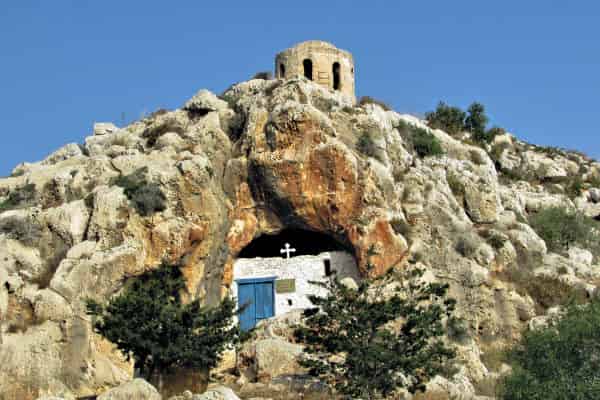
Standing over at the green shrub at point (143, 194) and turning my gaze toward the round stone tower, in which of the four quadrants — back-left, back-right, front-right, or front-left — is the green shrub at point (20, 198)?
back-left

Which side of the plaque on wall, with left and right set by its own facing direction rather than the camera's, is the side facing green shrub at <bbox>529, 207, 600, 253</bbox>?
left

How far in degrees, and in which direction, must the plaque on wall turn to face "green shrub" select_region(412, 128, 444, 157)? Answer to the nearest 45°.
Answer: approximately 135° to its left

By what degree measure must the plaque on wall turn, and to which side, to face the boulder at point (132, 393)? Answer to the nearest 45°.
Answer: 0° — it already faces it

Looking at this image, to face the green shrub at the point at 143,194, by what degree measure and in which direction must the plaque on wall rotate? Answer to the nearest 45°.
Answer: approximately 45° to its right

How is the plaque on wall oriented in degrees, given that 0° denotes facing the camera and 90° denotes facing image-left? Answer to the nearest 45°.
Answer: approximately 0°

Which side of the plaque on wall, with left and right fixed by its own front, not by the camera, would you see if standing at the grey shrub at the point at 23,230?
right
